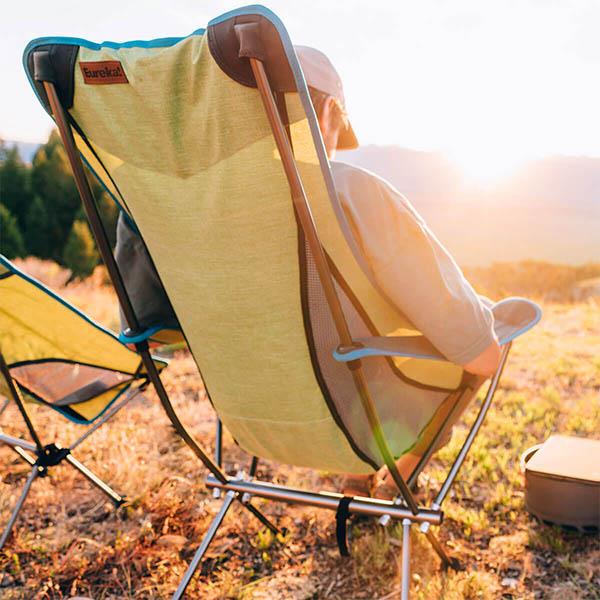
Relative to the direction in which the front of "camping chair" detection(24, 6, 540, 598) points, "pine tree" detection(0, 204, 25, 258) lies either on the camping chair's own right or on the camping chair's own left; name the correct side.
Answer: on the camping chair's own left

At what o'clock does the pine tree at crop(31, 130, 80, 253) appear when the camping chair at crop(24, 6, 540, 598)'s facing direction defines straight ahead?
The pine tree is roughly at 10 o'clock from the camping chair.

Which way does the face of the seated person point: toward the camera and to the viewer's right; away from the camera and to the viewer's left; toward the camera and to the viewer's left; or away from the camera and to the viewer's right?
away from the camera and to the viewer's right

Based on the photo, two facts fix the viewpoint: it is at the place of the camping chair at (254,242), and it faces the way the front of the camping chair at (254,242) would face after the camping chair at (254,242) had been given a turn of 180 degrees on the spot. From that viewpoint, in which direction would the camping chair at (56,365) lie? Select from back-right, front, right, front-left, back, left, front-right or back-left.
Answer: right

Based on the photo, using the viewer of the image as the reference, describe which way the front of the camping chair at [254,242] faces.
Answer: facing away from the viewer and to the right of the viewer

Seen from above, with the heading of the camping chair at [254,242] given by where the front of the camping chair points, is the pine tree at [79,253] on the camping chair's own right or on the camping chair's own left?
on the camping chair's own left

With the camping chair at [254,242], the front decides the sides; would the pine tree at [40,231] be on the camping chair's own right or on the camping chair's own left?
on the camping chair's own left
